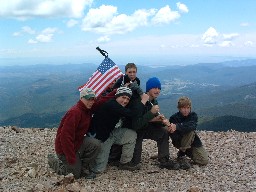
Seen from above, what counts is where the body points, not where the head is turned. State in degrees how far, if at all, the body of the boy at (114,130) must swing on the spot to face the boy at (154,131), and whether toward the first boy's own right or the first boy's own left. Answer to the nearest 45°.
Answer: approximately 45° to the first boy's own left

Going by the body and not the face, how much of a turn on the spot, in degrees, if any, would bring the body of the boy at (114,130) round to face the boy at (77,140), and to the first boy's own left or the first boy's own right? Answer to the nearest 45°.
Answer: approximately 135° to the first boy's own right
